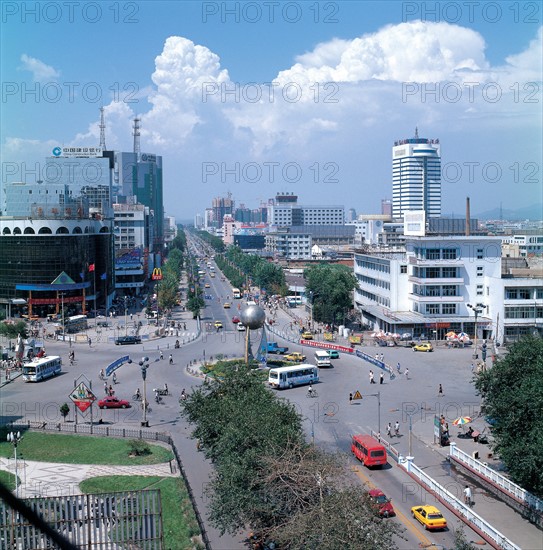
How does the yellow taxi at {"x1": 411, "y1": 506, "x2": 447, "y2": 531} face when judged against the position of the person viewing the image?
facing away from the viewer and to the left of the viewer

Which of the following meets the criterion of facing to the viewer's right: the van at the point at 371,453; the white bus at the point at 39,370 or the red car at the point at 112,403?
the red car

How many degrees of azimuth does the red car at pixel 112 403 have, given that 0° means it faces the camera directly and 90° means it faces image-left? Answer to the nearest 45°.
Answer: approximately 270°

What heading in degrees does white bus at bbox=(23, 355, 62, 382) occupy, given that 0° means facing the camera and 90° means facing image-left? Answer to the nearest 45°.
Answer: approximately 45°

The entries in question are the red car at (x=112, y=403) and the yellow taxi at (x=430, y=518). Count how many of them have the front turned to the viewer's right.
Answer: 1
